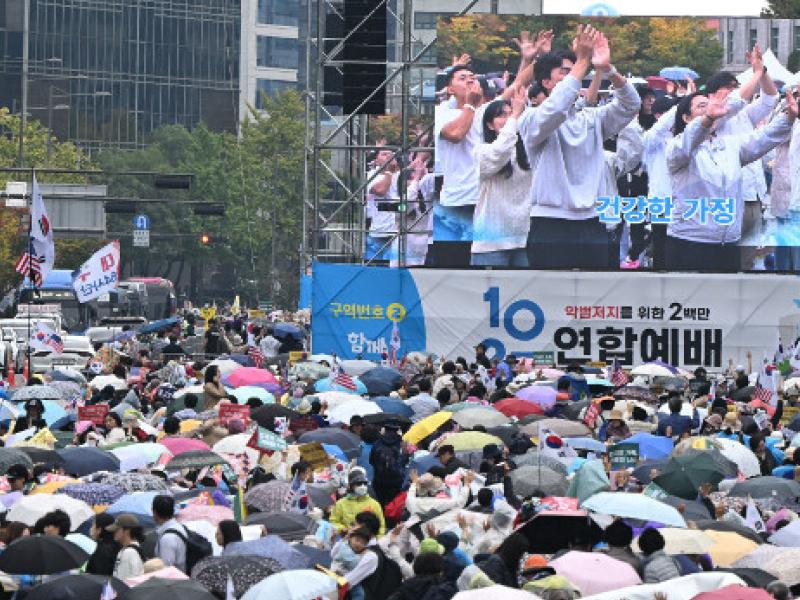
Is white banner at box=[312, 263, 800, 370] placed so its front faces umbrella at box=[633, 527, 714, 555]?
yes

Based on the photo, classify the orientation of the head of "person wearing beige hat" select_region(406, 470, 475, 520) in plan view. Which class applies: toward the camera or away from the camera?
away from the camera

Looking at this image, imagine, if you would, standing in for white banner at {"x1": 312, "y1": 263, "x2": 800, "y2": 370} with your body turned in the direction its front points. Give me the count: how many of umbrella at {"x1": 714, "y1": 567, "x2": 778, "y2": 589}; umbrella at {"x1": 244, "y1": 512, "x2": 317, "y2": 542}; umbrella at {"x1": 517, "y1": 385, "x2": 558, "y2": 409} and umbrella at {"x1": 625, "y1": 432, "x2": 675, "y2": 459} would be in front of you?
4

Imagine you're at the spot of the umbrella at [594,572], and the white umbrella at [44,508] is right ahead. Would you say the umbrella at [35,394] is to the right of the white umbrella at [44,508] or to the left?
right

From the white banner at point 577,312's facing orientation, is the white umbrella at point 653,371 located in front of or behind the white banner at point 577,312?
in front

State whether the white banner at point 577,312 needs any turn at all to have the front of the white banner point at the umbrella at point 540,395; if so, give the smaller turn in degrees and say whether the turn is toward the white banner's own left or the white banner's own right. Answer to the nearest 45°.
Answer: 0° — it already faces it

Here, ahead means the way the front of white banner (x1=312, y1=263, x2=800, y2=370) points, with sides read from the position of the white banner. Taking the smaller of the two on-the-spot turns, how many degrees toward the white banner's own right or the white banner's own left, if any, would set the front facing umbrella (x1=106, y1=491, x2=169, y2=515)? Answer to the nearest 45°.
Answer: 0° — it already faces it

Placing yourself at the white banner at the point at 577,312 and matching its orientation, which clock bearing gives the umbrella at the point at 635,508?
The umbrella is roughly at 12 o'clock from the white banner.

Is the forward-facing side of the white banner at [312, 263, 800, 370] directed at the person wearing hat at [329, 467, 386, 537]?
yes

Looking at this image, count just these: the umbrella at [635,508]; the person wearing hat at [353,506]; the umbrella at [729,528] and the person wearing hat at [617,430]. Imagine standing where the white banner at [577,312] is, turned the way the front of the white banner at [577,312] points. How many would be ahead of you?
4

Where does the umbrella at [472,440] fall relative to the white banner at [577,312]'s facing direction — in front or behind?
in front

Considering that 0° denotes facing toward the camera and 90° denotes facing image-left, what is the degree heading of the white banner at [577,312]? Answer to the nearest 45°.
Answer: approximately 0°

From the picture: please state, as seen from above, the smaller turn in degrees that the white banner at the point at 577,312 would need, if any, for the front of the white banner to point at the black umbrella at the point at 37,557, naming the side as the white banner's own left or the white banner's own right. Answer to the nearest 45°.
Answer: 0° — it already faces it

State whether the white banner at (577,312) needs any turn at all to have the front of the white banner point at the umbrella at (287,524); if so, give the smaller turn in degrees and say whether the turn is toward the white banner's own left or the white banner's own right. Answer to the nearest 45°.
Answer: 0° — it already faces it

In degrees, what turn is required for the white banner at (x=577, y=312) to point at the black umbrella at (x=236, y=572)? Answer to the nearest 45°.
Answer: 0° — it already faces it
